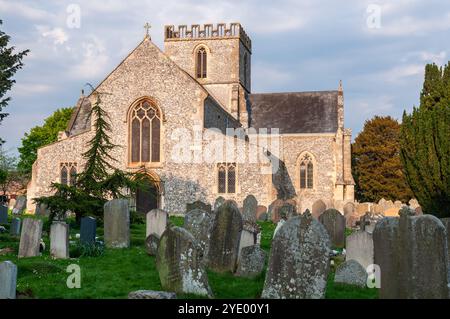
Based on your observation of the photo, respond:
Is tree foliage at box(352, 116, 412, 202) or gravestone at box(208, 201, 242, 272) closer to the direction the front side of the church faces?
the gravestone

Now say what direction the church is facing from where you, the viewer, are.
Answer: facing the viewer

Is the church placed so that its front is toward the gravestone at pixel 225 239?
yes

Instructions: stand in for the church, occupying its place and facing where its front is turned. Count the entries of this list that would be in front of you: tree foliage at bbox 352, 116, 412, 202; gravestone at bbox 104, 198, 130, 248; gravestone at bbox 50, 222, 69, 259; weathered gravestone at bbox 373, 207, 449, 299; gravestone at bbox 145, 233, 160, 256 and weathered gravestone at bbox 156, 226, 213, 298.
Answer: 5

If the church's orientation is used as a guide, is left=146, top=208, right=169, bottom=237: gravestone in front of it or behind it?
in front

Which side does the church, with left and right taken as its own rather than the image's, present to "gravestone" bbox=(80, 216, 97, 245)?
front

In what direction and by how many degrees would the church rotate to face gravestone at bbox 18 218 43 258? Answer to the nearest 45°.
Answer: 0° — it already faces it

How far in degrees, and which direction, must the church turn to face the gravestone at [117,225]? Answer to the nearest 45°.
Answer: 0° — it already faces it

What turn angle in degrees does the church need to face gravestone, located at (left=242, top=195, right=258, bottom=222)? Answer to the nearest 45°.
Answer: approximately 45° to its left

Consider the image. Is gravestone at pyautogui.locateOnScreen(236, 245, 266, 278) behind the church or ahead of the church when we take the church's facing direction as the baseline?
ahead

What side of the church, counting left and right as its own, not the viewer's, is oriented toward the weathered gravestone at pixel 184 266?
front
